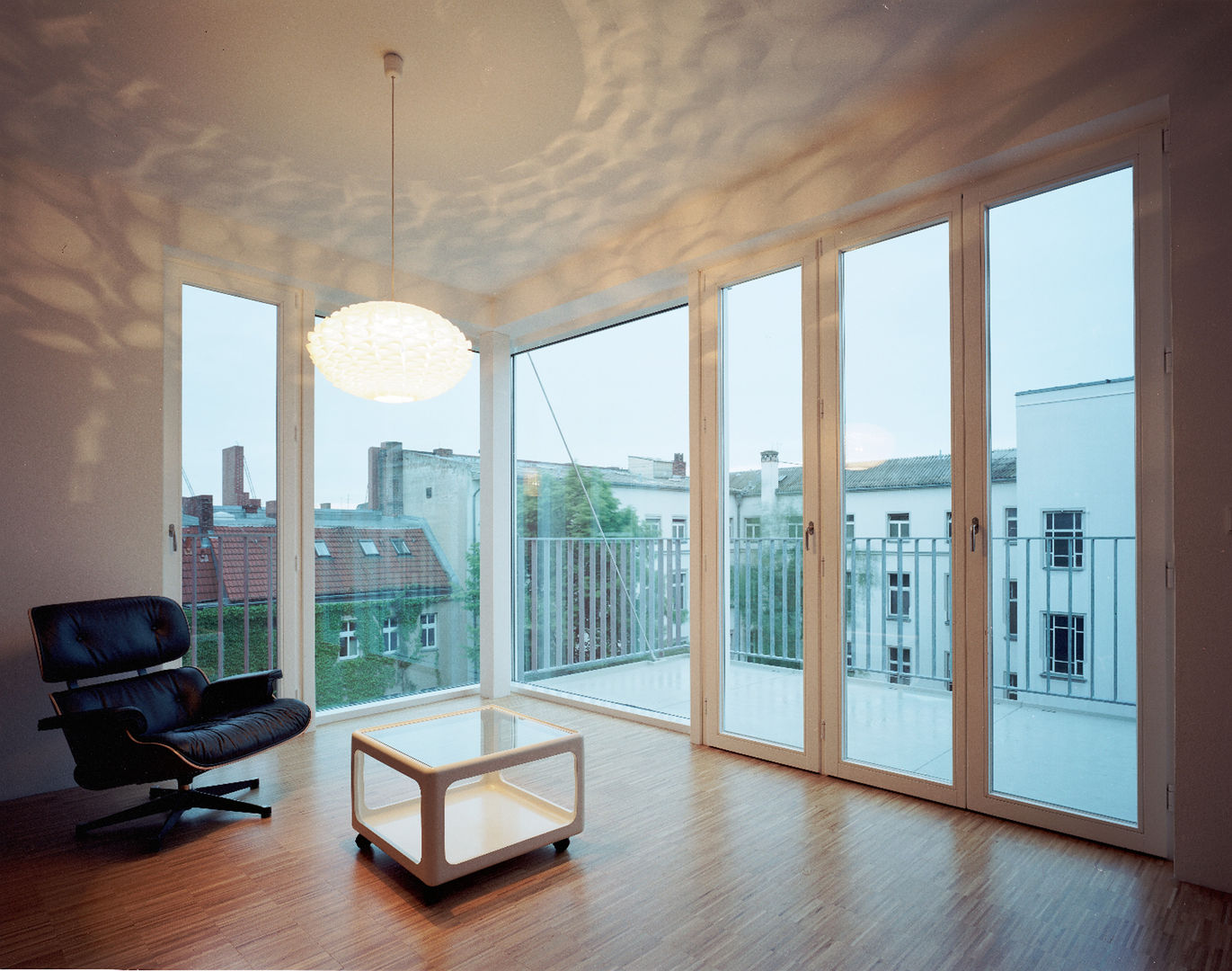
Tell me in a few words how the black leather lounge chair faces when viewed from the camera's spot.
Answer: facing the viewer and to the right of the viewer

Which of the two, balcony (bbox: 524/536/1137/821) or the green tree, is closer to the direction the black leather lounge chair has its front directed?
the balcony

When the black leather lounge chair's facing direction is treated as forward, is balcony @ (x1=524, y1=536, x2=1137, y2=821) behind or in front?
in front

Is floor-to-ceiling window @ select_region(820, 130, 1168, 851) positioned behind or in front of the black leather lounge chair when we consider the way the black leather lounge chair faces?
in front

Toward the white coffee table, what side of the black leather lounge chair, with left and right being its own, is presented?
front

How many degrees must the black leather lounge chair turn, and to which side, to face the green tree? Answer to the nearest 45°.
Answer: approximately 90° to its left
